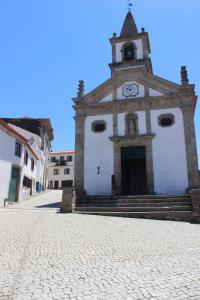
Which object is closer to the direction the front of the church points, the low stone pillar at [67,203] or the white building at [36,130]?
the low stone pillar

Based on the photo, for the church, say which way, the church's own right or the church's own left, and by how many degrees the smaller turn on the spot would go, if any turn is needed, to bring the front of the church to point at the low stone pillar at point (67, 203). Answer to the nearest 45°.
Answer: approximately 45° to the church's own right

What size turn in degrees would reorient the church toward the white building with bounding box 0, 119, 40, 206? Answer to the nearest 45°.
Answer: approximately 90° to its right

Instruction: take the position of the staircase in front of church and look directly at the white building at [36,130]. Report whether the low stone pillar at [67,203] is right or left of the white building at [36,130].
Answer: left

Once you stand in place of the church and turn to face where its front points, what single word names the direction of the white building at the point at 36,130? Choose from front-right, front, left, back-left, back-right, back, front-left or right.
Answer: back-right

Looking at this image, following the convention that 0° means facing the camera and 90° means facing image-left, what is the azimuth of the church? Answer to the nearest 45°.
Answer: approximately 0°
